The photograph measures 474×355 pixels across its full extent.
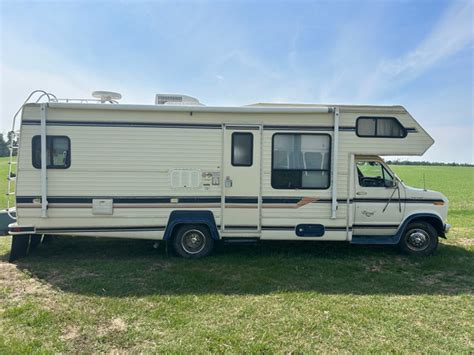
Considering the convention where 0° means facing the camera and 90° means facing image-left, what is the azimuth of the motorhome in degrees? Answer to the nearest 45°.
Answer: approximately 270°
